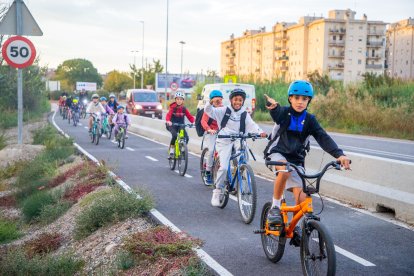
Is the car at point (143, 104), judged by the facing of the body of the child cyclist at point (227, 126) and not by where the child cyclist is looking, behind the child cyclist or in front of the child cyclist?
behind

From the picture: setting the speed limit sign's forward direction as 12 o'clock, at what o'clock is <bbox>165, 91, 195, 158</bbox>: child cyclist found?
The child cyclist is roughly at 9 o'clock from the speed limit sign.

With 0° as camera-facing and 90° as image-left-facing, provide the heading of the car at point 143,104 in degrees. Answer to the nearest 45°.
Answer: approximately 315°

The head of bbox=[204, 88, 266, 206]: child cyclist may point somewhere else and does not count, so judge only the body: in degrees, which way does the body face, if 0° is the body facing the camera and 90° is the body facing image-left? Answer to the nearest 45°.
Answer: approximately 0°

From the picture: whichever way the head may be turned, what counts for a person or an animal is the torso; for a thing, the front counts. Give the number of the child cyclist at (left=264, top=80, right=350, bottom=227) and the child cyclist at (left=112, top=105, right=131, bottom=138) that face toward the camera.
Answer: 2

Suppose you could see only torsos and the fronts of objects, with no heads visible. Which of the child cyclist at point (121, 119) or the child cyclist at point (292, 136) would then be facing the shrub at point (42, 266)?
the child cyclist at point (121, 119)

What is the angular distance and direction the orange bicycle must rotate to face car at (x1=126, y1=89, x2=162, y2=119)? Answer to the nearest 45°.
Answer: approximately 135° to its left
